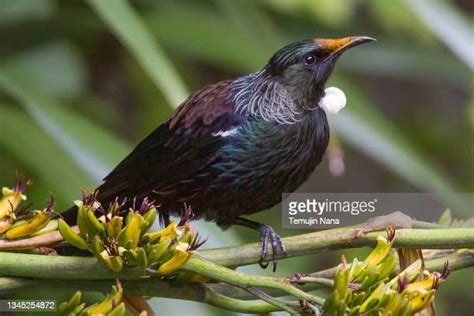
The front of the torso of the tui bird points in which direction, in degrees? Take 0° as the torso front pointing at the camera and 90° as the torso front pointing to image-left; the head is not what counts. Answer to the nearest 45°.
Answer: approximately 270°

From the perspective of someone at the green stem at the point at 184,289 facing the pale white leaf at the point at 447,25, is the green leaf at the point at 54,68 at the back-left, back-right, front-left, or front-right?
front-left

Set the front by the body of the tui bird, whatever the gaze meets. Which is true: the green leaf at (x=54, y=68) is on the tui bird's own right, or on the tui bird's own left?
on the tui bird's own left

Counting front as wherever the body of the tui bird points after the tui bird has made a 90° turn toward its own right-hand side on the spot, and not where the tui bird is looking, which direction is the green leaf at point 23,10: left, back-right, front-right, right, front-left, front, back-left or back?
back-right

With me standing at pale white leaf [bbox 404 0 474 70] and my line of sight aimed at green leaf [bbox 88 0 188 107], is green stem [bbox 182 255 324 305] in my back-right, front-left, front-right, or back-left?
front-left
